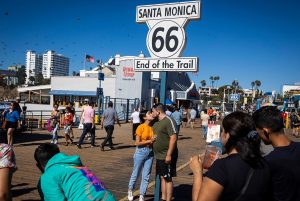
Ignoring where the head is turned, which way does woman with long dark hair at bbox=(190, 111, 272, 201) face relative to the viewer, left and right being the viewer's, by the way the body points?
facing away from the viewer and to the left of the viewer

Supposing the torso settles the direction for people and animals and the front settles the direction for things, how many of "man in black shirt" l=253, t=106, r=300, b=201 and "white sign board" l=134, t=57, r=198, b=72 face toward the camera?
1

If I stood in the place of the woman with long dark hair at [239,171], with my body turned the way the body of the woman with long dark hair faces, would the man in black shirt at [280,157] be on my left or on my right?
on my right

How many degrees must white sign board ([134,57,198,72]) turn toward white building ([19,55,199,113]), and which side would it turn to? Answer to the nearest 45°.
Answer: approximately 180°

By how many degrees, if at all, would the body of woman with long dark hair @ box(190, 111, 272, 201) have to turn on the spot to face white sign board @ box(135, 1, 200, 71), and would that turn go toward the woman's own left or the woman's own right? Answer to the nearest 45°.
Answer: approximately 45° to the woman's own right

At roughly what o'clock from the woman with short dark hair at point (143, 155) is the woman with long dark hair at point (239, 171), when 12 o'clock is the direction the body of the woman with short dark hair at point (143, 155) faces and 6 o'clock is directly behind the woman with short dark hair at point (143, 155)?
the woman with long dark hair at point (239, 171) is roughly at 1 o'clock from the woman with short dark hair at point (143, 155).

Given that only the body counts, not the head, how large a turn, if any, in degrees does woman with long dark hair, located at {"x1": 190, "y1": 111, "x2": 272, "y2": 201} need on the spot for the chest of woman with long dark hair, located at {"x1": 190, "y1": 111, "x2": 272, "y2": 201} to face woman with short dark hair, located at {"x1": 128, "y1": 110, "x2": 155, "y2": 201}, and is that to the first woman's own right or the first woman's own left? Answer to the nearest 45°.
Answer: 0° — they already face them

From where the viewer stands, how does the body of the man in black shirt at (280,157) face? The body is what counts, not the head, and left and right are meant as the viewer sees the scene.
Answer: facing away from the viewer and to the left of the viewer

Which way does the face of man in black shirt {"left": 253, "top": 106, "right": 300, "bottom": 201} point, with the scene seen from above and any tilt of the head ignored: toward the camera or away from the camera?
away from the camera
